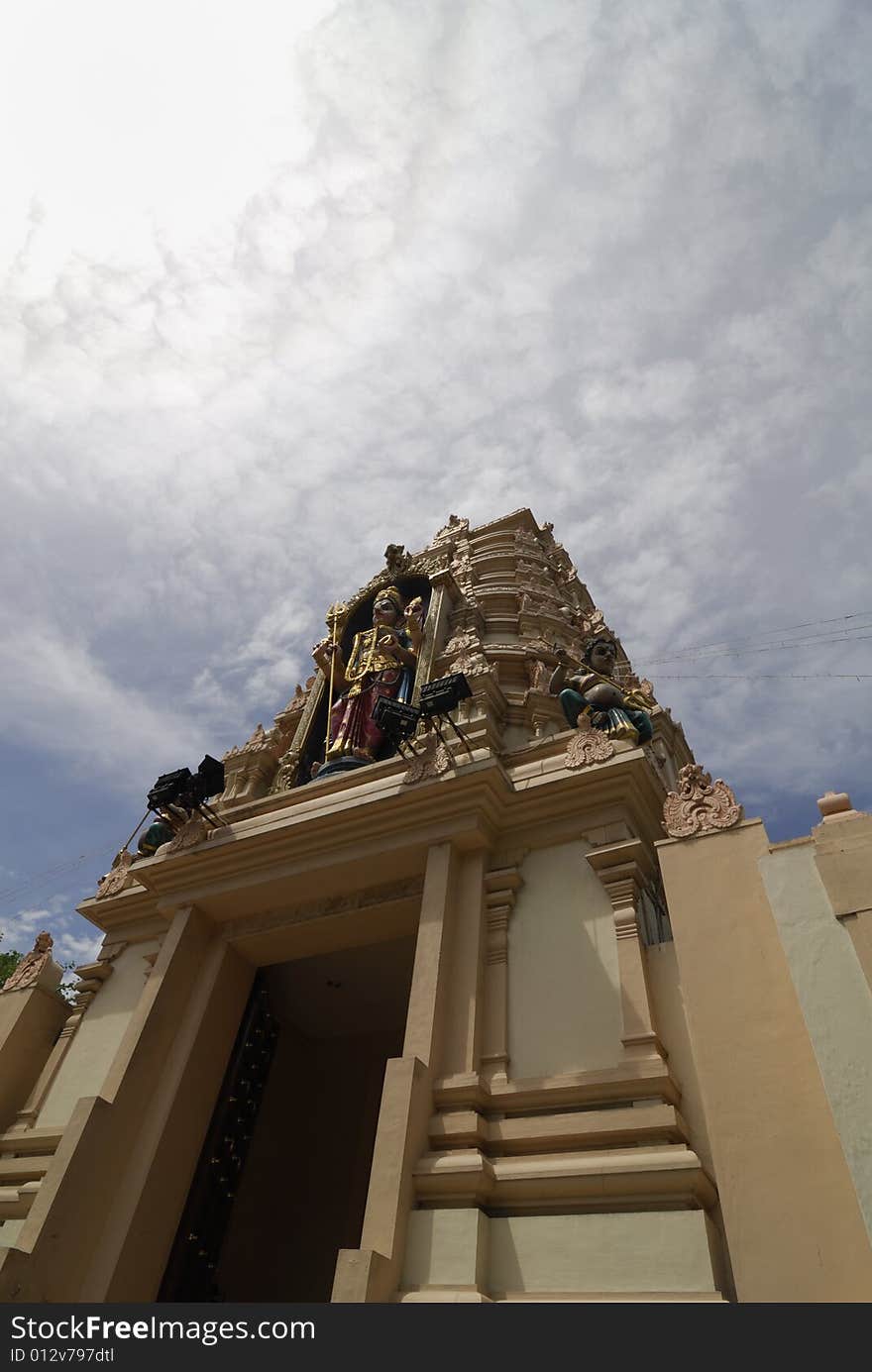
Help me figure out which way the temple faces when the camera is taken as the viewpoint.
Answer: facing the viewer and to the left of the viewer
